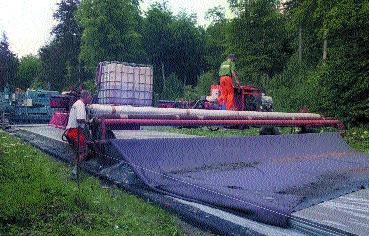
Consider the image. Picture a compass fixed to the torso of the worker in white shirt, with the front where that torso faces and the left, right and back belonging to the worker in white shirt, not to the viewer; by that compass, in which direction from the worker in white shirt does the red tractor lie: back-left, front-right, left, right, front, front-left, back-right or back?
front-left

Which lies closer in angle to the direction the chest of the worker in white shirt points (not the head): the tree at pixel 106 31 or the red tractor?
the red tractor

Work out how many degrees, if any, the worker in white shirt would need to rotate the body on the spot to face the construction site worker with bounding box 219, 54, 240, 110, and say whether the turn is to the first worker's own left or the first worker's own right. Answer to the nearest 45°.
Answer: approximately 45° to the first worker's own left

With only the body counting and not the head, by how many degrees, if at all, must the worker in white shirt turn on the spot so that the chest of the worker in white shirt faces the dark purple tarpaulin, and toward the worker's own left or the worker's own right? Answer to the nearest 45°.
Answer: approximately 45° to the worker's own right

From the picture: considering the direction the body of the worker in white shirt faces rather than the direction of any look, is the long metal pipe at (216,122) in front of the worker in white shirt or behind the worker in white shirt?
in front

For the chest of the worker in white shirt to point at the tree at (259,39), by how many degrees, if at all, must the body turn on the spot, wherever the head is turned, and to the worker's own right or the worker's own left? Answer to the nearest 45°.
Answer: approximately 45° to the worker's own left

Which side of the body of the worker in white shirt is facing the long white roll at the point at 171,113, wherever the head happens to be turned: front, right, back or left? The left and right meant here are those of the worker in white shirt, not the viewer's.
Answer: front

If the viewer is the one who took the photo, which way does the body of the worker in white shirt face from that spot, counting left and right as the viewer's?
facing to the right of the viewer

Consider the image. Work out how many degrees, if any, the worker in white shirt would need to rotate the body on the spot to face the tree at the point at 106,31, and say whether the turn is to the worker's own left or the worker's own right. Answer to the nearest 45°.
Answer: approximately 90° to the worker's own left
